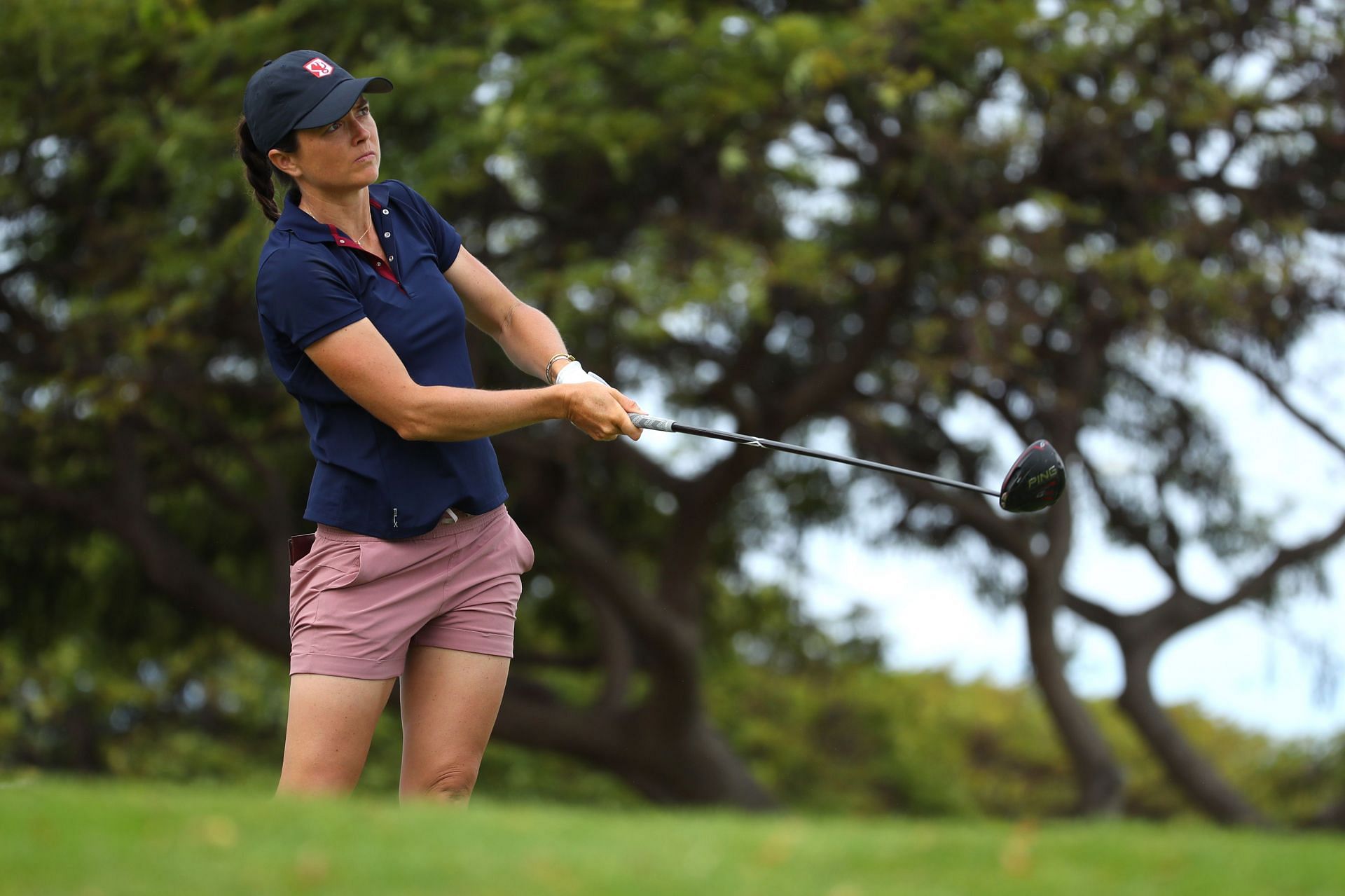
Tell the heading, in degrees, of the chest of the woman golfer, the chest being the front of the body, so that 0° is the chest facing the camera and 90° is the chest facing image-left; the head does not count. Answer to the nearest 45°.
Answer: approximately 315°

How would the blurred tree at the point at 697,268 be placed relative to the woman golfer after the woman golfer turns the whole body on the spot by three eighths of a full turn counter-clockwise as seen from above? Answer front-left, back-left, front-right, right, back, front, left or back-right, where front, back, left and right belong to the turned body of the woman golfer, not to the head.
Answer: front
